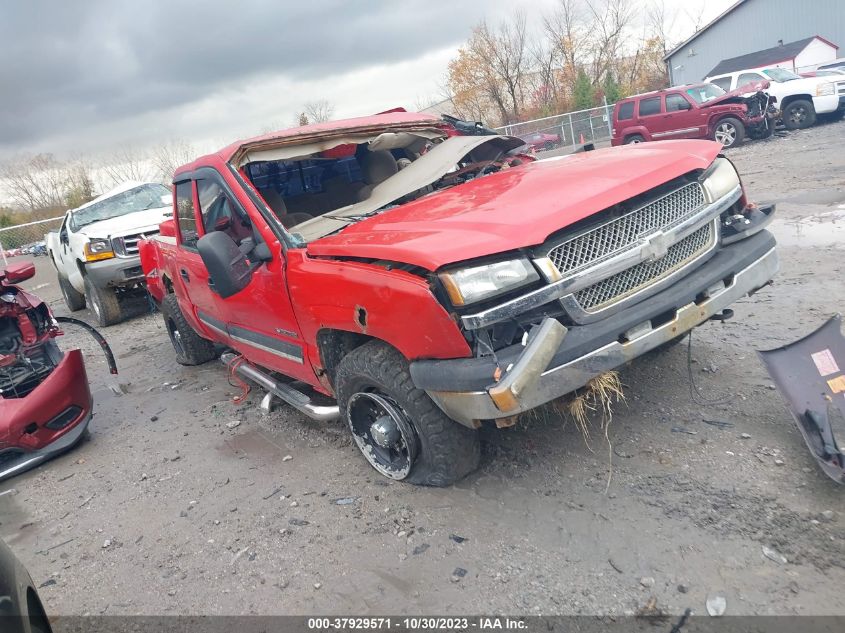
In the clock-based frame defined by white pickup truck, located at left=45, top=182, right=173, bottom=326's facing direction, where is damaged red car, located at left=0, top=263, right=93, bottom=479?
The damaged red car is roughly at 2 o'clock from the white pickup truck.

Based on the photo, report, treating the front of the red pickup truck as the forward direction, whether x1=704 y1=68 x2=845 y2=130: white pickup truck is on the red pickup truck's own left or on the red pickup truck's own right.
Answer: on the red pickup truck's own left

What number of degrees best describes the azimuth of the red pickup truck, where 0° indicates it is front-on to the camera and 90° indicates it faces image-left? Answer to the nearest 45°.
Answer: approximately 315°

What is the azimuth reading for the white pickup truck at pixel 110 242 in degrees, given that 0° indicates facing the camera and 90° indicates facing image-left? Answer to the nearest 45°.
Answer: approximately 315°

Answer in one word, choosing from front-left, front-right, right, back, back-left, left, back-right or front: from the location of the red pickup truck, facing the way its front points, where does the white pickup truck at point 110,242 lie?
back

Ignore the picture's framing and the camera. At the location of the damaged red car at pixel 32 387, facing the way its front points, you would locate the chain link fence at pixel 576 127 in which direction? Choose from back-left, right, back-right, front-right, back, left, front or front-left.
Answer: left

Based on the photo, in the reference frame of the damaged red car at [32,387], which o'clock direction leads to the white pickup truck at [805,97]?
The white pickup truck is roughly at 10 o'clock from the damaged red car.

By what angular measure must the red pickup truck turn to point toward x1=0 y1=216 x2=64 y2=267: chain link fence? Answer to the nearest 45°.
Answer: approximately 180°

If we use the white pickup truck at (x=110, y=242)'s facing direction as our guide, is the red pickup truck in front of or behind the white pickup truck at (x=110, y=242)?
in front
